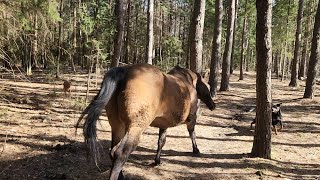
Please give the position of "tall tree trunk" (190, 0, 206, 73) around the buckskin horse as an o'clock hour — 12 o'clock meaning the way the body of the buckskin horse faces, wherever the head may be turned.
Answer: The tall tree trunk is roughly at 11 o'clock from the buckskin horse.

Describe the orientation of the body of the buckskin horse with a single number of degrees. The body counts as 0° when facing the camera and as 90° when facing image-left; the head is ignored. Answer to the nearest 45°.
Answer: approximately 225°

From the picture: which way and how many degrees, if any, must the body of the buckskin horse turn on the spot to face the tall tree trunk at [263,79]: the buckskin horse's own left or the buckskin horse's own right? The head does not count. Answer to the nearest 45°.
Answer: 0° — it already faces it
